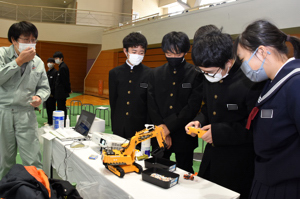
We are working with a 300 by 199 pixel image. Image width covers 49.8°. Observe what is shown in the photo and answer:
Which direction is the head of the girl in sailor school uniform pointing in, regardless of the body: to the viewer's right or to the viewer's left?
to the viewer's left

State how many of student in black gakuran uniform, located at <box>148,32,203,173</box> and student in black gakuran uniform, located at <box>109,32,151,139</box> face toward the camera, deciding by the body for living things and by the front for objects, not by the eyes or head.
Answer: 2

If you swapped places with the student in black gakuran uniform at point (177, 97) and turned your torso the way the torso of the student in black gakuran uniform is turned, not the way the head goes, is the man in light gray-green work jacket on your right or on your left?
on your right

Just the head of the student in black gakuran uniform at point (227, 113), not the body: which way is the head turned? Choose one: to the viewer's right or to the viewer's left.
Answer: to the viewer's left

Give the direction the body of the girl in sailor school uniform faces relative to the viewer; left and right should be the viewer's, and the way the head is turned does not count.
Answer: facing to the left of the viewer

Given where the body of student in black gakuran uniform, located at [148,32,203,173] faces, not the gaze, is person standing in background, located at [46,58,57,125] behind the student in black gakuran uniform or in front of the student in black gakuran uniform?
behind

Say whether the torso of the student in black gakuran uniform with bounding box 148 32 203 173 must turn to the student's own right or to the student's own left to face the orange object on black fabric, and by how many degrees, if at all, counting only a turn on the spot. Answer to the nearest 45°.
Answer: approximately 45° to the student's own right

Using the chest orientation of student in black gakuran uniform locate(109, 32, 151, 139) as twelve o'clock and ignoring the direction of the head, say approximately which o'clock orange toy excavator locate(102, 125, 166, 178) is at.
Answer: The orange toy excavator is roughly at 12 o'clock from the student in black gakuran uniform.

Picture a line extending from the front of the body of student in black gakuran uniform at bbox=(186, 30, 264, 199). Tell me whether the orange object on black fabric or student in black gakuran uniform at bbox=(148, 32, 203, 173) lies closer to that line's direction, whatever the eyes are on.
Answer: the orange object on black fabric
